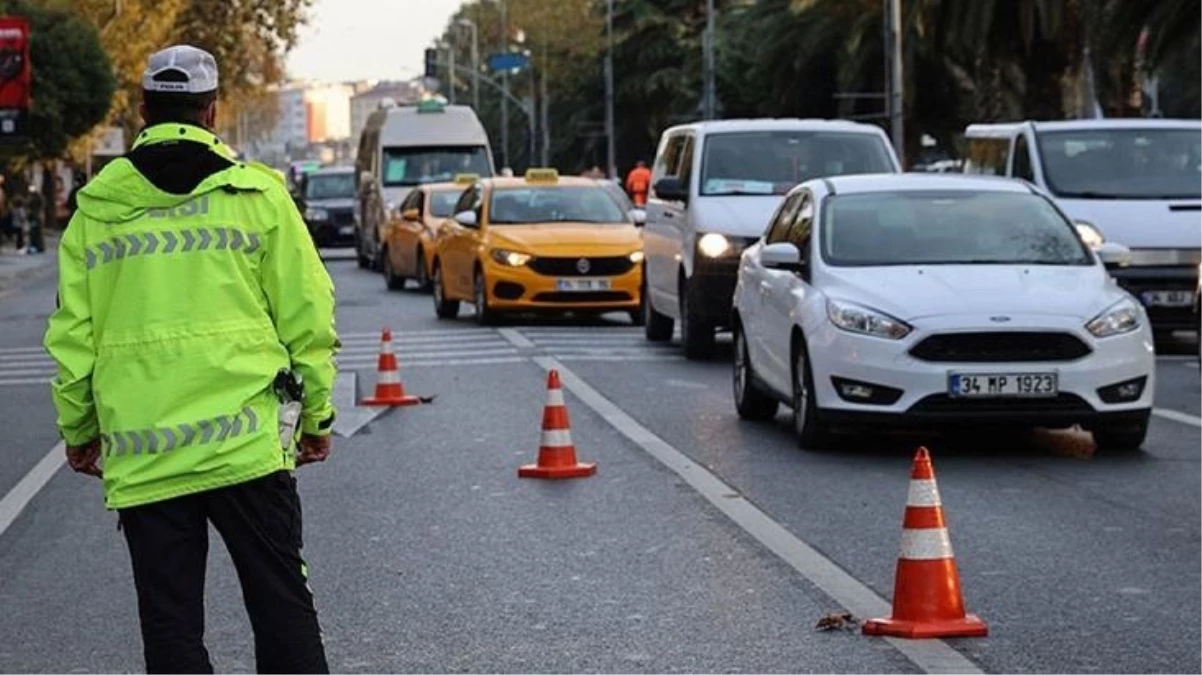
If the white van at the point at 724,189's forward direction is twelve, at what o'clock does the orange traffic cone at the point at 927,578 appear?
The orange traffic cone is roughly at 12 o'clock from the white van.

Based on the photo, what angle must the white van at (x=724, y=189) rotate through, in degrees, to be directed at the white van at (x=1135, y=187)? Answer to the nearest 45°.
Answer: approximately 90° to its left

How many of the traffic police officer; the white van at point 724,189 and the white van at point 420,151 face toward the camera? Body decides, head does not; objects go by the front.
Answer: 2

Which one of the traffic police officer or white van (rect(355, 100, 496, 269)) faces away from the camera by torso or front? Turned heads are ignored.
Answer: the traffic police officer

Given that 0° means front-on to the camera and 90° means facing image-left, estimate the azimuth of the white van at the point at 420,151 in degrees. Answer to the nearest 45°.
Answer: approximately 0°

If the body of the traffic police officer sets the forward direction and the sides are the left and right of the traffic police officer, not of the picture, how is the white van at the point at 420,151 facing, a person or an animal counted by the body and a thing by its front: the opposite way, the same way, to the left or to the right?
the opposite way

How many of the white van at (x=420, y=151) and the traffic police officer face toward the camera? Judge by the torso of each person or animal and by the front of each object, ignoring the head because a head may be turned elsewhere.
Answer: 1

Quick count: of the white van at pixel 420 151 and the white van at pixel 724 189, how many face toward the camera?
2

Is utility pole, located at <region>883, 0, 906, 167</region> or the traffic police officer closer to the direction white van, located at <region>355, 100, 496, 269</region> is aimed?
the traffic police officer

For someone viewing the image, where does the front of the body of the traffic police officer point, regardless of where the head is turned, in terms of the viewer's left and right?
facing away from the viewer

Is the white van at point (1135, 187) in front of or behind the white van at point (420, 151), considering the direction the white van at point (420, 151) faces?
in front

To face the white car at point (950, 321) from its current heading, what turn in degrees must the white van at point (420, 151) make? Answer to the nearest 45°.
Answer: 0° — it already faces it

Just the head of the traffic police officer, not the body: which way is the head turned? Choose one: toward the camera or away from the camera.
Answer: away from the camera

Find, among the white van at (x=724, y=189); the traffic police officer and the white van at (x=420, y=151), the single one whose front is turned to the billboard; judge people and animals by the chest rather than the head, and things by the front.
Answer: the traffic police officer

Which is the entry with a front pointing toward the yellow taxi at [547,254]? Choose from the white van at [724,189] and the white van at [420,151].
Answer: the white van at [420,151]
